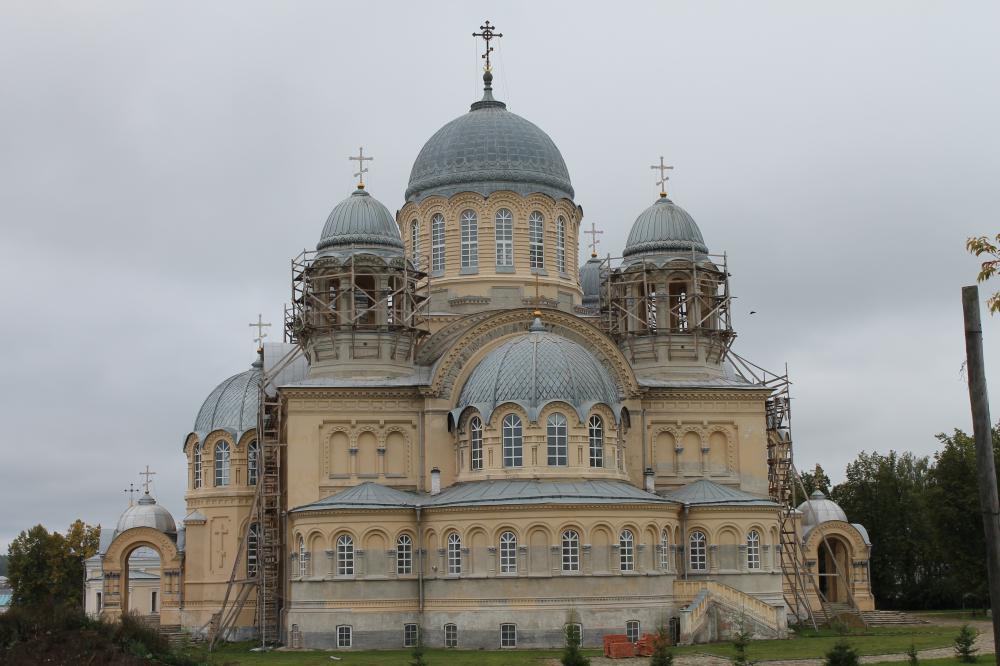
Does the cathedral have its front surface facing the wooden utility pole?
no

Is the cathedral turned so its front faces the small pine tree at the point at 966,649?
no
